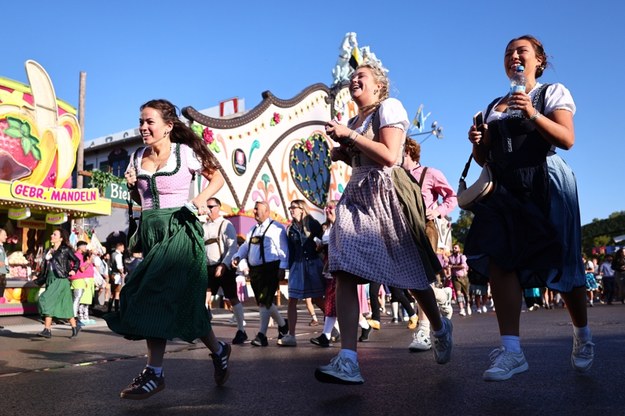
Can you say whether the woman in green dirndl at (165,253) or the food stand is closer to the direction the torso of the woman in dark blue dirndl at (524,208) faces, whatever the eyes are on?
the woman in green dirndl

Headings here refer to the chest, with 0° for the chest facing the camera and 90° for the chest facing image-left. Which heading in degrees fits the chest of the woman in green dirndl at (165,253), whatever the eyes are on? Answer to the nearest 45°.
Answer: approximately 45°

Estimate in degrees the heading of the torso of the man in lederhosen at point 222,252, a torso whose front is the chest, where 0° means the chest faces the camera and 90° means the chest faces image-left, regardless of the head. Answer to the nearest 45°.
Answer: approximately 45°

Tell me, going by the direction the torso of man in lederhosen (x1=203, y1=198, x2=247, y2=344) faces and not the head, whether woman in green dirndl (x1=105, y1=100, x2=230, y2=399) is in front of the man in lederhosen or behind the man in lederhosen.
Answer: in front

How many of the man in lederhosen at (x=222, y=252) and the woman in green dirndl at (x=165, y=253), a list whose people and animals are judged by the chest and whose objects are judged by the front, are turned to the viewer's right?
0
